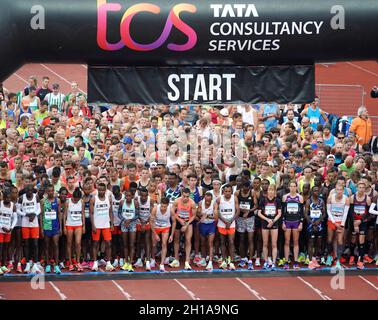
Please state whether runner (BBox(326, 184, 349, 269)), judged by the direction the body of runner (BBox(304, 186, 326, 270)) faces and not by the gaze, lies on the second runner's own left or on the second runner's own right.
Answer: on the second runner's own left

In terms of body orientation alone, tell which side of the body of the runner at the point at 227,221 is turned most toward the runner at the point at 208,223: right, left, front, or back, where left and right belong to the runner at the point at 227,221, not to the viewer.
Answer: right

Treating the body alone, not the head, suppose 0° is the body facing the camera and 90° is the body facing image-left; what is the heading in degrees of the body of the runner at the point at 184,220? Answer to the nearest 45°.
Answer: approximately 0°

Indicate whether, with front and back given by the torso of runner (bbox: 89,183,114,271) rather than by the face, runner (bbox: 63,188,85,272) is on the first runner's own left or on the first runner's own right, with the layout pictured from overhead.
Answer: on the first runner's own right

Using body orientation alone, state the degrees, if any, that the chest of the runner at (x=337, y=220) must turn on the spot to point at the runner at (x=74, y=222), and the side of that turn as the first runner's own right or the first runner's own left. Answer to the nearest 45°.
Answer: approximately 90° to the first runner's own right

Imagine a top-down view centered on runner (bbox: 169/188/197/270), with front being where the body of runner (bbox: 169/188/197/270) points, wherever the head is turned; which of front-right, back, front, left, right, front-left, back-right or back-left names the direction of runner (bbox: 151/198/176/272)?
right
